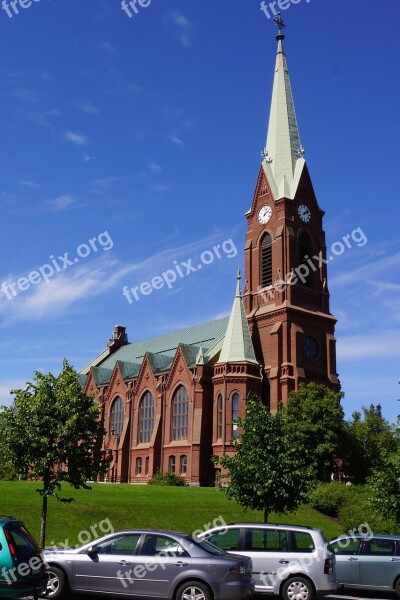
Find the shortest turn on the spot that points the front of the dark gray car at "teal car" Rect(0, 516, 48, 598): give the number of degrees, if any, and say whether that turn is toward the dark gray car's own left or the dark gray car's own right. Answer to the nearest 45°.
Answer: approximately 45° to the dark gray car's own left

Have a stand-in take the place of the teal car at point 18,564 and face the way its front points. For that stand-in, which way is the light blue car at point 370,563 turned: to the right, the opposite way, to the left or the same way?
the same way

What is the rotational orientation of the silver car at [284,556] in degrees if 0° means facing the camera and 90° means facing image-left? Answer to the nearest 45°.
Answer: approximately 90°

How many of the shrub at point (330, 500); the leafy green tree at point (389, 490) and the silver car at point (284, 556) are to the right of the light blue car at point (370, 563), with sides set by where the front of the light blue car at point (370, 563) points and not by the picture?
2

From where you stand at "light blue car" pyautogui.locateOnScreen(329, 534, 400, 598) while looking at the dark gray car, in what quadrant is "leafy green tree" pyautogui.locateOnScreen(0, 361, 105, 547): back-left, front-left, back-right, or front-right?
front-right

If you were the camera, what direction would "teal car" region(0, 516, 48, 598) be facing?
facing away from the viewer and to the left of the viewer

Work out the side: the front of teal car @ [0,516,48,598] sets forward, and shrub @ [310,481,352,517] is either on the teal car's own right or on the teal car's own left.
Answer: on the teal car's own right

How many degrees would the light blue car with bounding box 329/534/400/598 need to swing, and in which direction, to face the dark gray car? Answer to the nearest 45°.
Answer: approximately 45° to its left

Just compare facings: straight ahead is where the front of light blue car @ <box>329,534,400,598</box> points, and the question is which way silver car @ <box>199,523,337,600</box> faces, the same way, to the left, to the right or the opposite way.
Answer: the same way

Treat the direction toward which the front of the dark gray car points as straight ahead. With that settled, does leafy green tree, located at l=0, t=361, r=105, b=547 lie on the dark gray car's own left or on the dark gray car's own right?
on the dark gray car's own right

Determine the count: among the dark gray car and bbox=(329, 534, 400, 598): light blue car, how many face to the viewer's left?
2

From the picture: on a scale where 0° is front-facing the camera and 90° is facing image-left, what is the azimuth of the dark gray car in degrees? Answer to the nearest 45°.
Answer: approximately 90°

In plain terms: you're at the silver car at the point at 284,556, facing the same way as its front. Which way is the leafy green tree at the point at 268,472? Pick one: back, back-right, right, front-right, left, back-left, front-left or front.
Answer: right

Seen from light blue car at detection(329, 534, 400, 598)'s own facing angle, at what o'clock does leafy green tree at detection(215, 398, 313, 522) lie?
The leafy green tree is roughly at 2 o'clock from the light blue car.

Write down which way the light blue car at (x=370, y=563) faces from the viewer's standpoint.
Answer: facing to the left of the viewer
